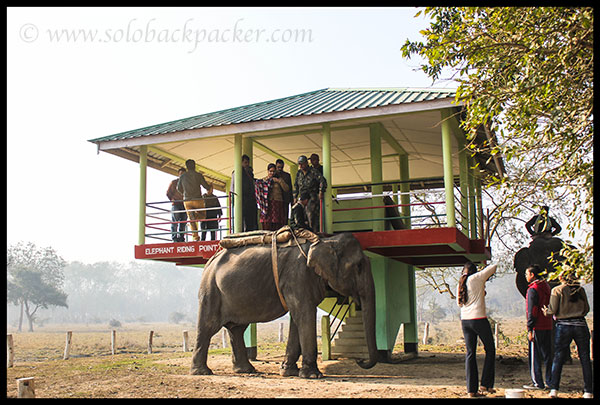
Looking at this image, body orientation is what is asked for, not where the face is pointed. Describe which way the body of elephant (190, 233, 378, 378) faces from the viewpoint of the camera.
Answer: to the viewer's right

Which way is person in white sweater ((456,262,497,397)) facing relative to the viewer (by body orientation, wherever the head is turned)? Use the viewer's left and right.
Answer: facing away from the viewer and to the right of the viewer

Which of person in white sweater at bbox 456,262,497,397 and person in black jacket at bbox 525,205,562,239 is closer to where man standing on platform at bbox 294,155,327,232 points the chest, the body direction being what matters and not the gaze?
the person in white sweater

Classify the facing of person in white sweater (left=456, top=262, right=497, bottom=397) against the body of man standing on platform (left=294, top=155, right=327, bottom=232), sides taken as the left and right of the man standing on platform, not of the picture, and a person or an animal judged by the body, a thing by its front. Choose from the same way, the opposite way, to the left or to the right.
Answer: the opposite way

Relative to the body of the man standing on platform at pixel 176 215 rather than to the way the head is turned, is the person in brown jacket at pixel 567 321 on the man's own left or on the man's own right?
on the man's own right
